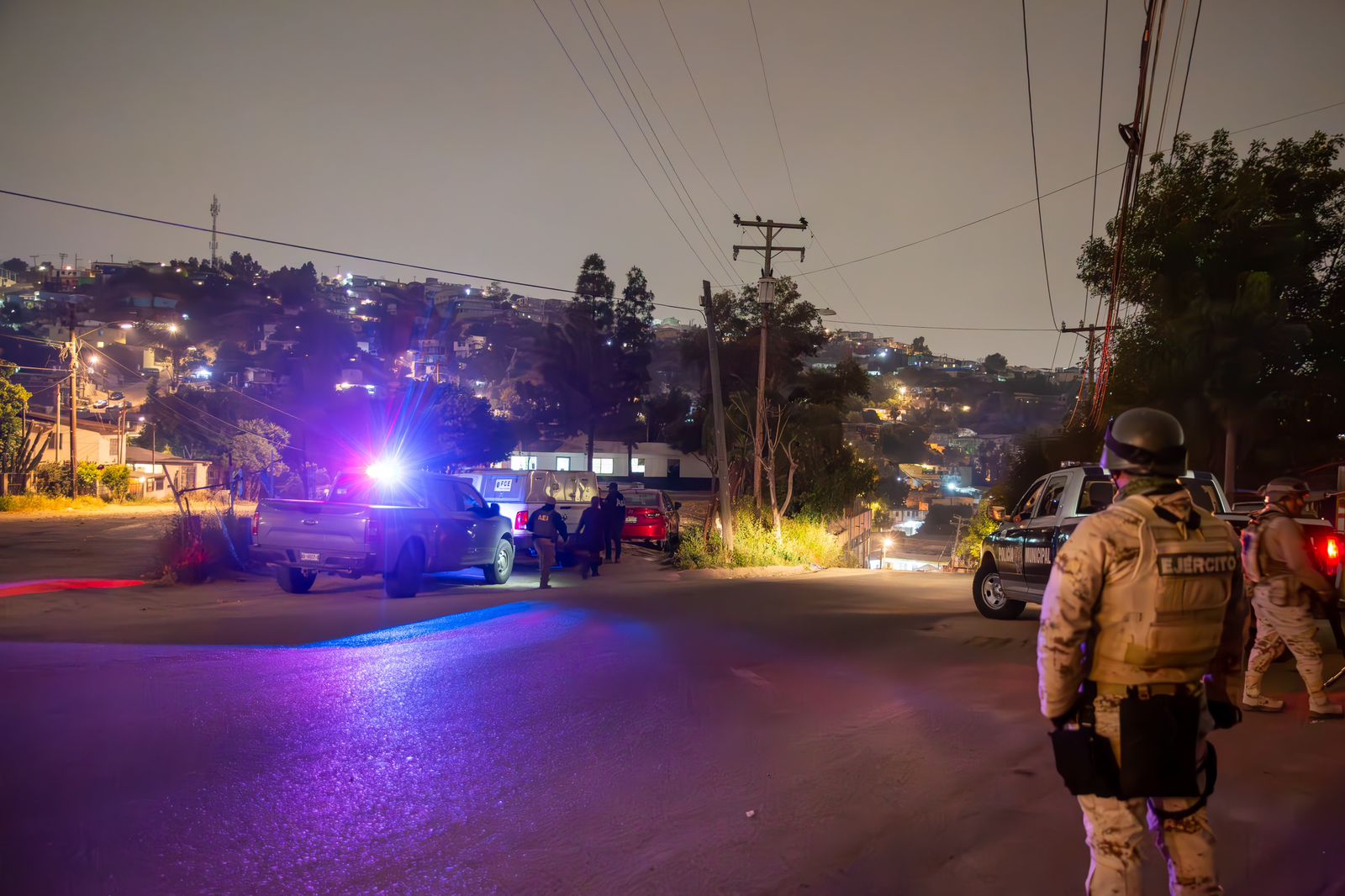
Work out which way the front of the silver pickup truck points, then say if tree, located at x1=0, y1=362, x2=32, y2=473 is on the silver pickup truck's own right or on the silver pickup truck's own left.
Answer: on the silver pickup truck's own left

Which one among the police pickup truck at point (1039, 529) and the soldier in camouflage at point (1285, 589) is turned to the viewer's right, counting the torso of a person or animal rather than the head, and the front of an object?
the soldier in camouflage

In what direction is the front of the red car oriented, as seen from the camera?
facing away from the viewer and to the right of the viewer

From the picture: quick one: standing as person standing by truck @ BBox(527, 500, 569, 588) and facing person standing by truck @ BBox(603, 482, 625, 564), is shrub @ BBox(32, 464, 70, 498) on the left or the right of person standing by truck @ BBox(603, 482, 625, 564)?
left

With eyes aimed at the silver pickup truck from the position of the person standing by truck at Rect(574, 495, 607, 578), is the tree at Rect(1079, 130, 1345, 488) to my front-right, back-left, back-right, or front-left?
back-left

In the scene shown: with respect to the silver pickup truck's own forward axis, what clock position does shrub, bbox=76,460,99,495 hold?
The shrub is roughly at 10 o'clock from the silver pickup truck.

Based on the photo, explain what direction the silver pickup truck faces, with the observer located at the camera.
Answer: facing away from the viewer and to the right of the viewer

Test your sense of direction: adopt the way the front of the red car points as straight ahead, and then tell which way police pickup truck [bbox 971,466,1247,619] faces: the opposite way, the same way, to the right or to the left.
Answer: to the left

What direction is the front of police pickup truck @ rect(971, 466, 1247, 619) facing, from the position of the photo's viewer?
facing away from the viewer and to the left of the viewer

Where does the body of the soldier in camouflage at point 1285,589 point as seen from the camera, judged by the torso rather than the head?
to the viewer's right
